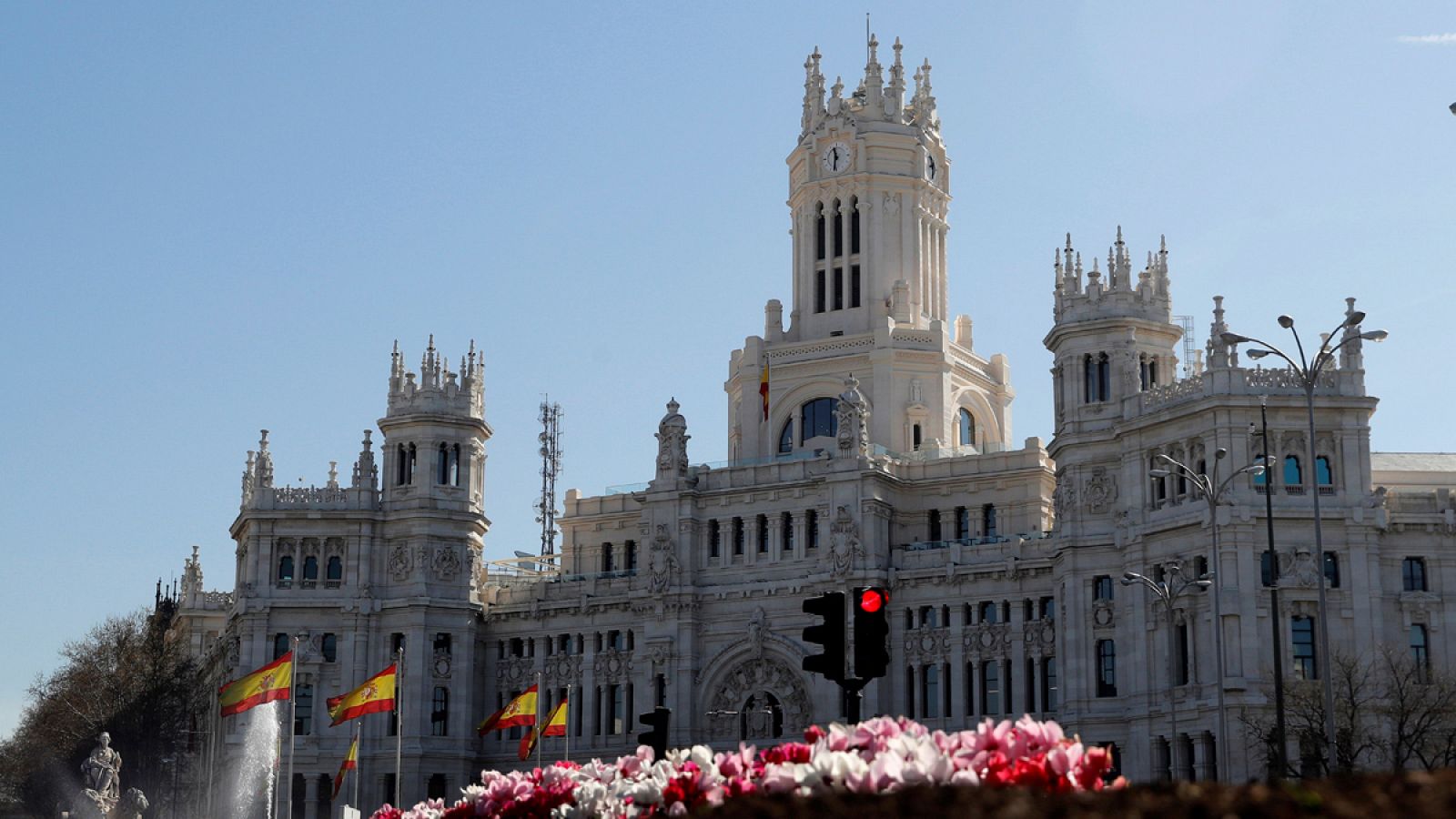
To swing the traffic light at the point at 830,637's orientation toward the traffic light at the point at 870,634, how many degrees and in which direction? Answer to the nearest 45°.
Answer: approximately 135° to its left

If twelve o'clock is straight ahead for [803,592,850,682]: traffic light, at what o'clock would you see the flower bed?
The flower bed is roughly at 9 o'clock from the traffic light.

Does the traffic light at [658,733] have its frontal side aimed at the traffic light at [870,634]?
no
